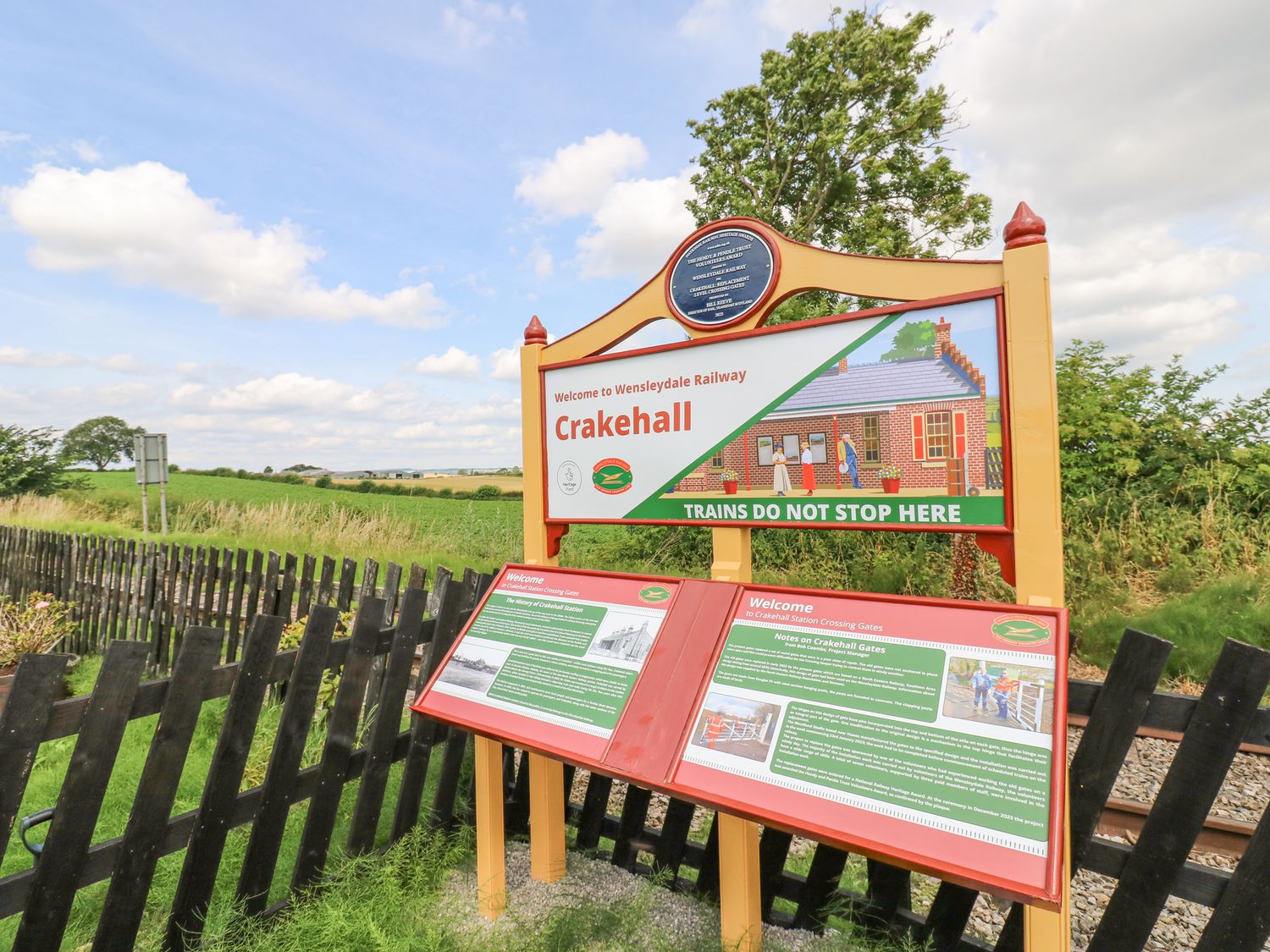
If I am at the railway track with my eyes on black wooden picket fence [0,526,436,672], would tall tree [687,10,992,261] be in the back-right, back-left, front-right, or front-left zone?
front-right

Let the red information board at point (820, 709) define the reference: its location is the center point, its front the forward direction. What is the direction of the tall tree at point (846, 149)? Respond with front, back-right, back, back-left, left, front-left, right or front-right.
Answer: back-right

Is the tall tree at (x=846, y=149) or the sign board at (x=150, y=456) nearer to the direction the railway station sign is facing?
the sign board

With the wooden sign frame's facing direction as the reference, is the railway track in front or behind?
behind

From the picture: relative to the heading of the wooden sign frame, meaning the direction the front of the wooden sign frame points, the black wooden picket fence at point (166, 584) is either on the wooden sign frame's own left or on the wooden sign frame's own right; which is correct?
on the wooden sign frame's own right

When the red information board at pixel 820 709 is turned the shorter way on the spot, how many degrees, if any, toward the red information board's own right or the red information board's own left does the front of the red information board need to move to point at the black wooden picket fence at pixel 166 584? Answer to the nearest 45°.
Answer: approximately 90° to the red information board's own right

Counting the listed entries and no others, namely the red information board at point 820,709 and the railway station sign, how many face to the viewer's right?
0

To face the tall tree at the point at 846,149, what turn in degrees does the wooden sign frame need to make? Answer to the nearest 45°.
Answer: approximately 135° to its right

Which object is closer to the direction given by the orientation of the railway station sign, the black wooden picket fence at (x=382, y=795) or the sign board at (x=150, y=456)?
the black wooden picket fence

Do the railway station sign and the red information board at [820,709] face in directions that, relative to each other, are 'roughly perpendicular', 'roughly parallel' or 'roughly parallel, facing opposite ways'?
roughly parallel

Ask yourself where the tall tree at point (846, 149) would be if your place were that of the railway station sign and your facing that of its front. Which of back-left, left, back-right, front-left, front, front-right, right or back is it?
back-right

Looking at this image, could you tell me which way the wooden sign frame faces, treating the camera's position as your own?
facing the viewer and to the left of the viewer

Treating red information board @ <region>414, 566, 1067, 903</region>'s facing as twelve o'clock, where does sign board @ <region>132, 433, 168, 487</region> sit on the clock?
The sign board is roughly at 3 o'clock from the red information board.

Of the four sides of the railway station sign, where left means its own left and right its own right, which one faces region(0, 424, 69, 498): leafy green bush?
right
